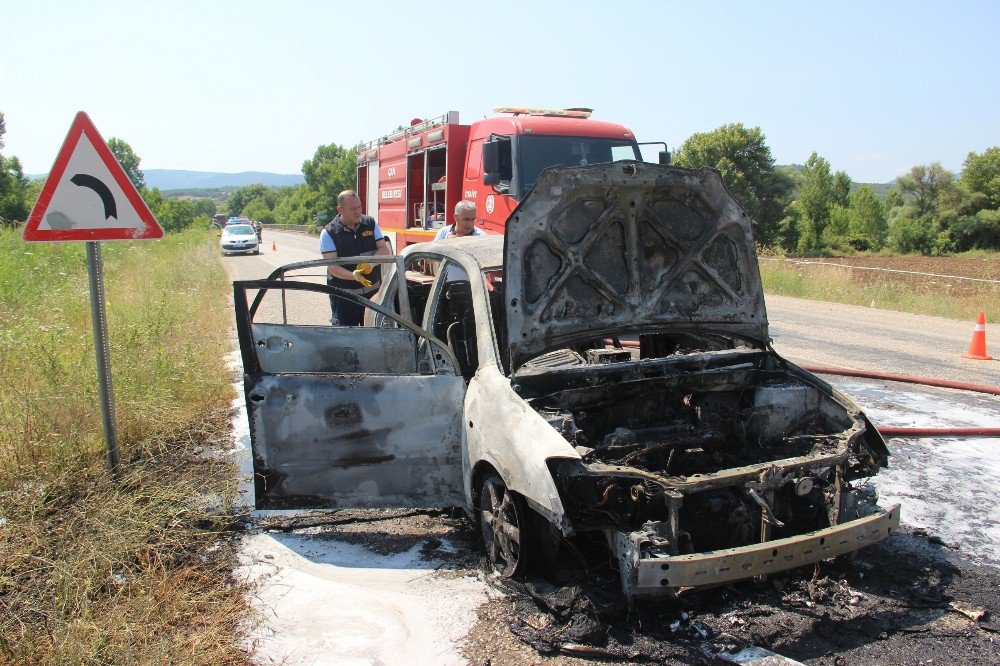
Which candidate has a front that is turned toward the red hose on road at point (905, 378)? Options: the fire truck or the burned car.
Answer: the fire truck

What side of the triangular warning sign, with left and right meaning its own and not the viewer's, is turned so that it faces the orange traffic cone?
left

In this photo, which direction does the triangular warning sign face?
toward the camera

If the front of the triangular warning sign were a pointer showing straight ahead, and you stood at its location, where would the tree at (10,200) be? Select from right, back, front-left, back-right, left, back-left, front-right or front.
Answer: back

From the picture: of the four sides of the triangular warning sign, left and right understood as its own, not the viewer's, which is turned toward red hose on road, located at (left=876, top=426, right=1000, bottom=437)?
left

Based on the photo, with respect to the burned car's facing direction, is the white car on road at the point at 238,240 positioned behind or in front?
behind

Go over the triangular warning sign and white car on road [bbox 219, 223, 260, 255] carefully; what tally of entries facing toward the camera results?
2

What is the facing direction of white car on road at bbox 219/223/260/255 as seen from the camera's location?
facing the viewer

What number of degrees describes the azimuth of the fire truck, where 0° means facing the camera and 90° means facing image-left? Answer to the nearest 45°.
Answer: approximately 315°

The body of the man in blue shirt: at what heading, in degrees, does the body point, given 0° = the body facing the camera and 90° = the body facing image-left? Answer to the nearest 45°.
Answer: approximately 315°

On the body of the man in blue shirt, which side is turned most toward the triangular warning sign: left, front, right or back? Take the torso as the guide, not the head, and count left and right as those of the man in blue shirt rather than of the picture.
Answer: right
